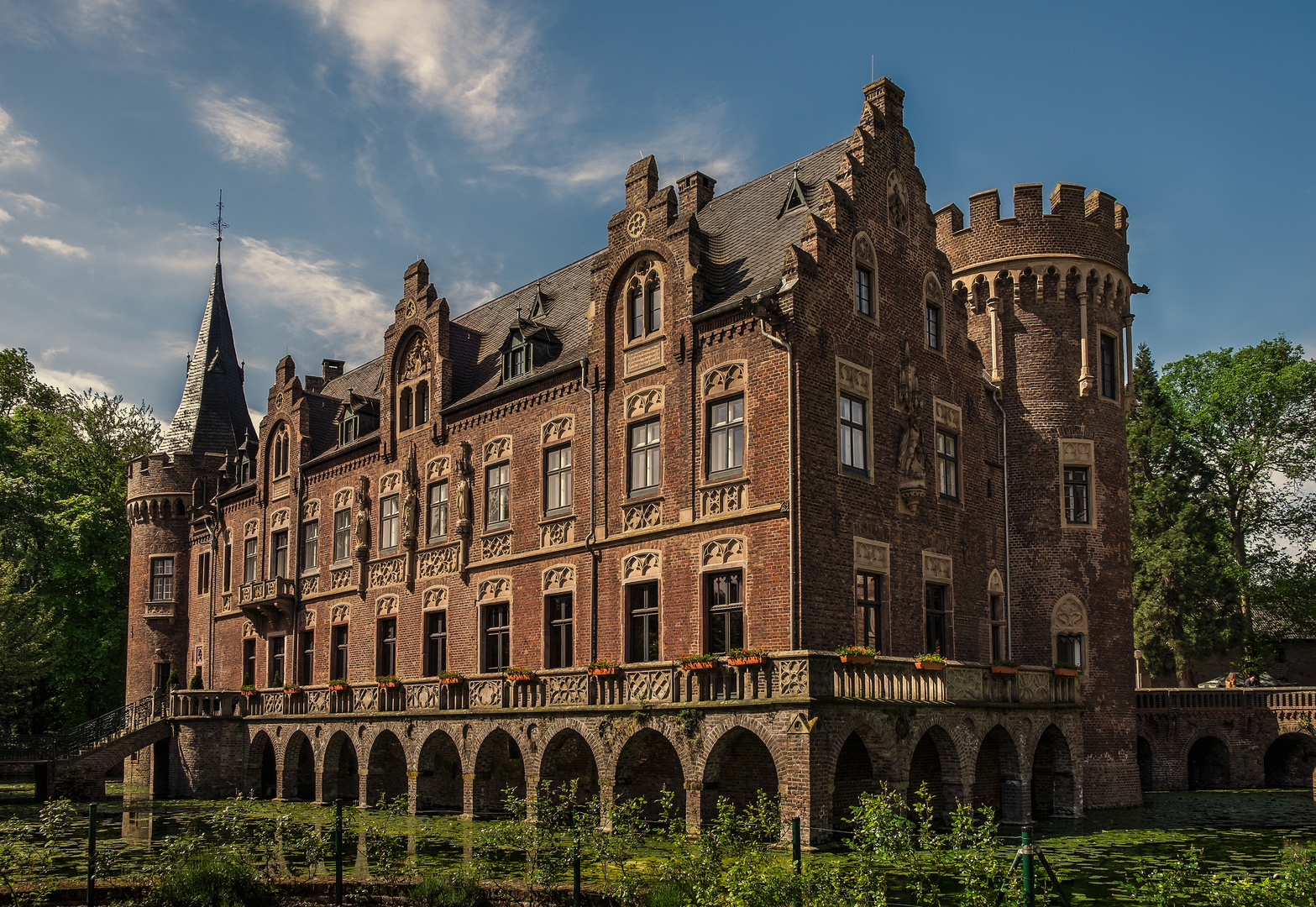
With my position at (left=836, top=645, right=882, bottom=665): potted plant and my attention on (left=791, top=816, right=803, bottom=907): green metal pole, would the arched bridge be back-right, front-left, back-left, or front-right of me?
back-left
